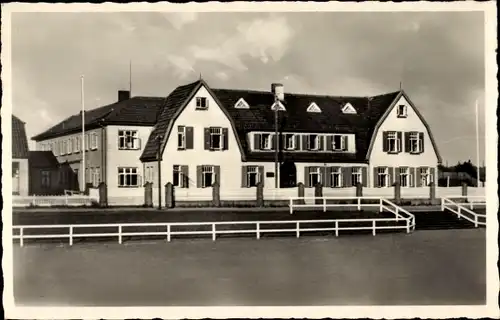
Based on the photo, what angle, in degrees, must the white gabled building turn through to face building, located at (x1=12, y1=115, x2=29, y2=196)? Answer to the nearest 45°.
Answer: approximately 90° to its right

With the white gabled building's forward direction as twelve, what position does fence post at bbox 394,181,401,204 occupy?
The fence post is roughly at 9 o'clock from the white gabled building.

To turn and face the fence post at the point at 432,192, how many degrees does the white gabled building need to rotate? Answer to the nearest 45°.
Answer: approximately 90° to its left

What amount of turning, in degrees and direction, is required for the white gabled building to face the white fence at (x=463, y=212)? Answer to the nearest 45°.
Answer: approximately 90° to its left

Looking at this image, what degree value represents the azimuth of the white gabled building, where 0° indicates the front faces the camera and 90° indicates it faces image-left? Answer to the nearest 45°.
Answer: approximately 0°

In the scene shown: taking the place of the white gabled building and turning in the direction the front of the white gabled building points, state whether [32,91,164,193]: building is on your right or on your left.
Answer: on your right
